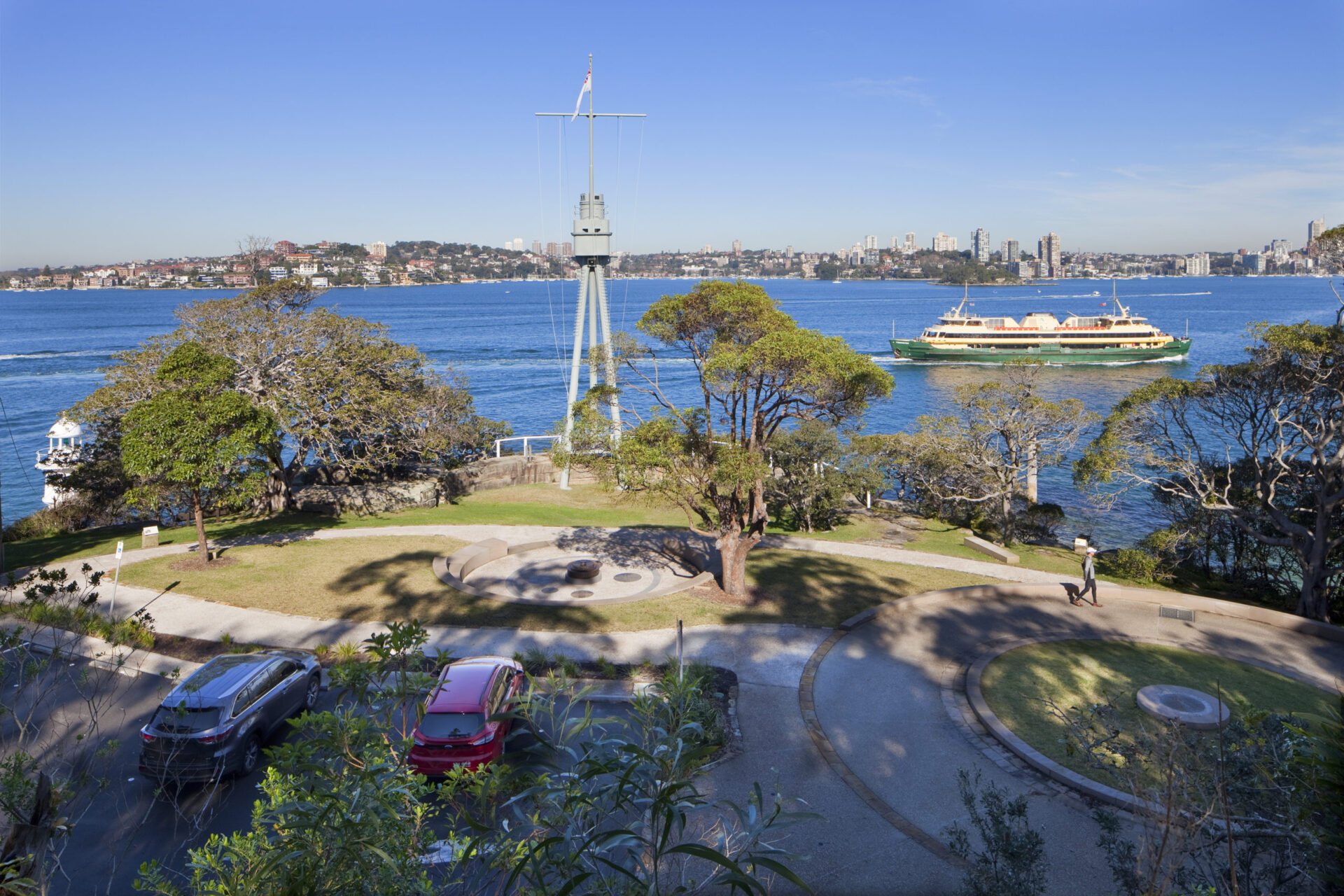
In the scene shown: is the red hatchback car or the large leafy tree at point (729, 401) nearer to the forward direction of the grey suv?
the large leafy tree

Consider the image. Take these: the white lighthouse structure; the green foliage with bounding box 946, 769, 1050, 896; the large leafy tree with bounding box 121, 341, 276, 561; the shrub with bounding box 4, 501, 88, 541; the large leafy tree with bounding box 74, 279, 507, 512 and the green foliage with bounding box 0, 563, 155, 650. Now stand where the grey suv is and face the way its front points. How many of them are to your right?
1

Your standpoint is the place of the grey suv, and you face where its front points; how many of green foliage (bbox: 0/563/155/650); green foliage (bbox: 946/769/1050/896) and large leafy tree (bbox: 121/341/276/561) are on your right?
1

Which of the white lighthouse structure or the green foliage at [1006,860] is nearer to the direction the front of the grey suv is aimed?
the white lighthouse structure

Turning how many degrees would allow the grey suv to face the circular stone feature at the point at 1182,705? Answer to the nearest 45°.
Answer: approximately 45° to its right

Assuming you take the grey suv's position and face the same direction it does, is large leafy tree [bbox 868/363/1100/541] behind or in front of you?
in front

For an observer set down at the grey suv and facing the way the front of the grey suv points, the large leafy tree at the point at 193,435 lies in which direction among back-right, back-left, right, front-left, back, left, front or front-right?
front-left

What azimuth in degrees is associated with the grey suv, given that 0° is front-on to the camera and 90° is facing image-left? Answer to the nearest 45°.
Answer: approximately 225°

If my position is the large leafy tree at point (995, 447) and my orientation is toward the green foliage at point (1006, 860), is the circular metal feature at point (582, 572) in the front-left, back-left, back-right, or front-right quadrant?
front-right

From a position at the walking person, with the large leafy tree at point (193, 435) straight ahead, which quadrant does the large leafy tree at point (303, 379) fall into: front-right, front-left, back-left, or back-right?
front-right

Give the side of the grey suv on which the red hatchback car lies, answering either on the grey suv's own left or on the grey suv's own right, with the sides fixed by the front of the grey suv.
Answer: on the grey suv's own right

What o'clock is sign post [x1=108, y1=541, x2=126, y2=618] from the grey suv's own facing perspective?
The sign post is roughly at 10 o'clock from the grey suv.

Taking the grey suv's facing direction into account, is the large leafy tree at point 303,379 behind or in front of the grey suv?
in front

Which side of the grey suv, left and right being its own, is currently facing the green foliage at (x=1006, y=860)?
right

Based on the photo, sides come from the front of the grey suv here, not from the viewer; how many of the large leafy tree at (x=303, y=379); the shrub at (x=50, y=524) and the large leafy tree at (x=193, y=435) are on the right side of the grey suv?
0

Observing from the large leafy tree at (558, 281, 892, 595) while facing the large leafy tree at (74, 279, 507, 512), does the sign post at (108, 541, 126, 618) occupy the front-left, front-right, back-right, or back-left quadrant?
front-left

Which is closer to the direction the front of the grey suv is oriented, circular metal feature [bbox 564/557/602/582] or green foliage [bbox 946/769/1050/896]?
the circular metal feature
